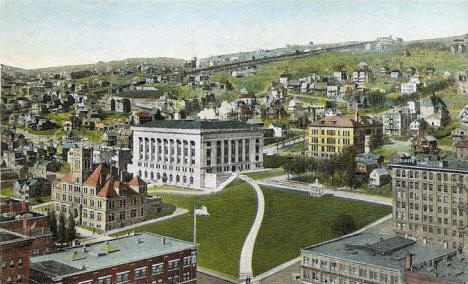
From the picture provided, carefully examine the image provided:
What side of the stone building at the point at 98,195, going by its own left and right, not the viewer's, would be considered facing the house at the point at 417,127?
left

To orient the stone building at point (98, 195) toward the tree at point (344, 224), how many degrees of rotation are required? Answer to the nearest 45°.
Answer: approximately 90° to its left

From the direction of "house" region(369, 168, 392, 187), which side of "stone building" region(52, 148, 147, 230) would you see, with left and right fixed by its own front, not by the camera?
left

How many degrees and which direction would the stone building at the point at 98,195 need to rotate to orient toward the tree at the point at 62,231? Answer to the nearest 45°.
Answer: approximately 45° to its right

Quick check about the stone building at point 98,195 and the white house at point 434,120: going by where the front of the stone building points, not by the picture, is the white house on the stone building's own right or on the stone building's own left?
on the stone building's own left

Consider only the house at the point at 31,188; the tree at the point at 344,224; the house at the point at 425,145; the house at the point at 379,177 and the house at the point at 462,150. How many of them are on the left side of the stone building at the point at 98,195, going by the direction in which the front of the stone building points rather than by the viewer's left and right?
4

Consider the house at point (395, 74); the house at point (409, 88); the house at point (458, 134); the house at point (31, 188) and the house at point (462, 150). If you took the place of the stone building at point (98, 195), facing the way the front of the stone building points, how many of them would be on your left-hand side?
4

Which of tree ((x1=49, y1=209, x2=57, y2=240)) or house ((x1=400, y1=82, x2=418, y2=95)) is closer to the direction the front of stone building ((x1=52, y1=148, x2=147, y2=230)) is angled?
the tree

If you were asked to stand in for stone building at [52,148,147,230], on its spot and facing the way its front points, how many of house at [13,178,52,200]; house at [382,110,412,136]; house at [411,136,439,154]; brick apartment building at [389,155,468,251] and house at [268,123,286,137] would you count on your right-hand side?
1

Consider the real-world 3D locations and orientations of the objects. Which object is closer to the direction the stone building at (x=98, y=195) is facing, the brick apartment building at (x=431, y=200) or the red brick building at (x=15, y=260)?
the red brick building

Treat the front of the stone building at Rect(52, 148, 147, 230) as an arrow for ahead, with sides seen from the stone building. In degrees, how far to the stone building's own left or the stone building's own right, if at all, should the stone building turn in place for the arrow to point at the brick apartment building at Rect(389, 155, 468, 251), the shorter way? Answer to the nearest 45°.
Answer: approximately 90° to the stone building's own left

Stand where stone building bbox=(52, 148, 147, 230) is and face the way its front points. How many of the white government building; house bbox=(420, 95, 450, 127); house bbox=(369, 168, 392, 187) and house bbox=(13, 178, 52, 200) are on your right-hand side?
1

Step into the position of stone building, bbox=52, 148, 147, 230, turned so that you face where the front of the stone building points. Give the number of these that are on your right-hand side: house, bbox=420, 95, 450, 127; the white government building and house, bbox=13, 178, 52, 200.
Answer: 1

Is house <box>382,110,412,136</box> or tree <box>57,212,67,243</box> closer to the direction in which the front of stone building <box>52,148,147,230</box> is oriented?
the tree
